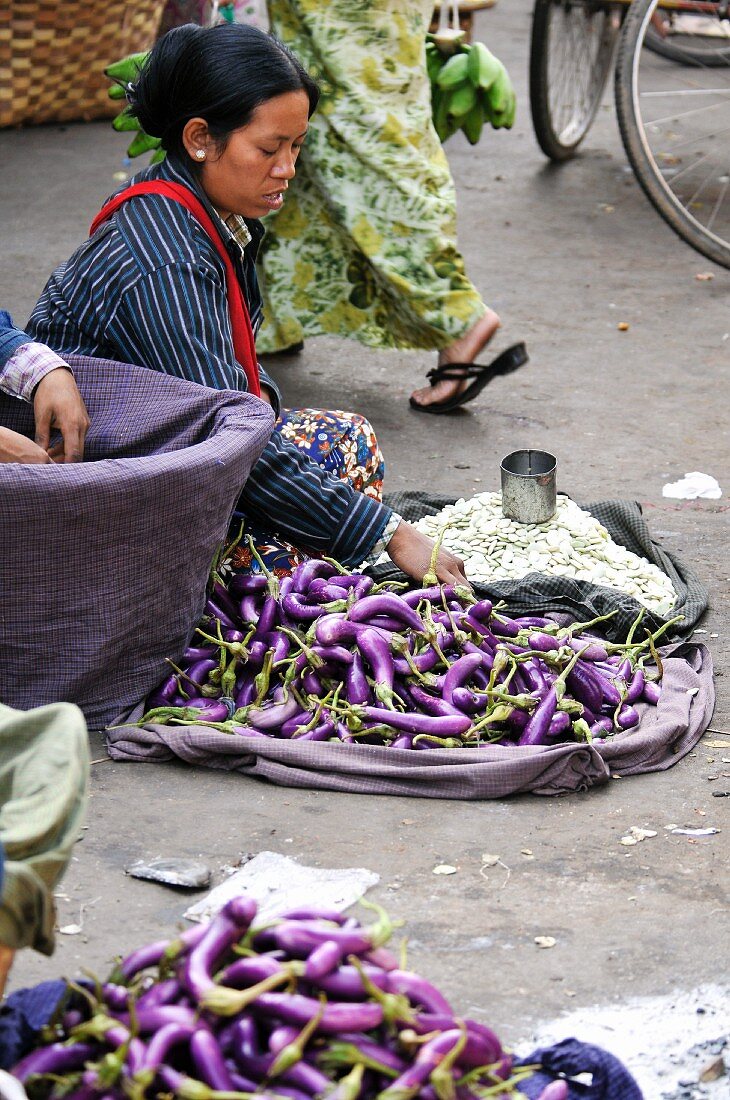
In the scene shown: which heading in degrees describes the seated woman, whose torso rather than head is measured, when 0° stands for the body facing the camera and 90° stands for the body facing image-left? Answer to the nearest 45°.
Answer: approximately 270°

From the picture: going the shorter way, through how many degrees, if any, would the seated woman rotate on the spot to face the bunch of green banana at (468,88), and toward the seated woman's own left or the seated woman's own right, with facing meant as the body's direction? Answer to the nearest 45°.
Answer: approximately 90° to the seated woman's own left

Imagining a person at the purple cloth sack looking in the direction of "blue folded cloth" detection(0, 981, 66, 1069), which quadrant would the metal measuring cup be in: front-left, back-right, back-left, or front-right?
back-left

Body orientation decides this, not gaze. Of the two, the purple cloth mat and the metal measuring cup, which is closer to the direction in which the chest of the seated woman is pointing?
the metal measuring cup

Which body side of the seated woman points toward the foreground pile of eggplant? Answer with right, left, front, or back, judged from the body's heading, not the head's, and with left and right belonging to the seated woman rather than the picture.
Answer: right
